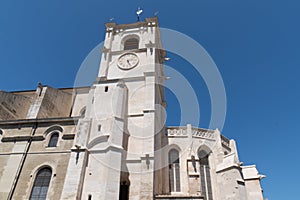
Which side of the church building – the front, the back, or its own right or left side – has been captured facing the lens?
left
